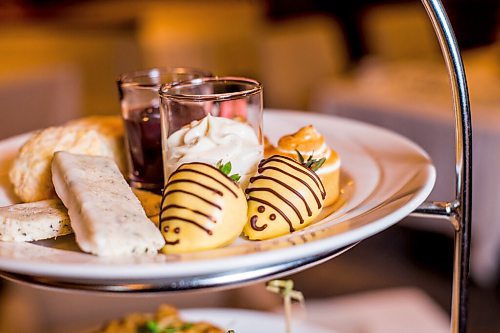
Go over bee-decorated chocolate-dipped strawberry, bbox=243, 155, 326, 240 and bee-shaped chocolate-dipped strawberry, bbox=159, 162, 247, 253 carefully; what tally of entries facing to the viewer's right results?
0

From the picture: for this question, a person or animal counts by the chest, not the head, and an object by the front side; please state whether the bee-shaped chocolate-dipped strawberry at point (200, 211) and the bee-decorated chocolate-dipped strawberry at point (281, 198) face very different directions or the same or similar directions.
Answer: same or similar directions

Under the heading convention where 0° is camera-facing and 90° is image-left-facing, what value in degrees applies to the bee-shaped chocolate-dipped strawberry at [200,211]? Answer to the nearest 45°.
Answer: approximately 45°

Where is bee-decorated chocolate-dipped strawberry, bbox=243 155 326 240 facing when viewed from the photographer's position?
facing the viewer and to the left of the viewer
